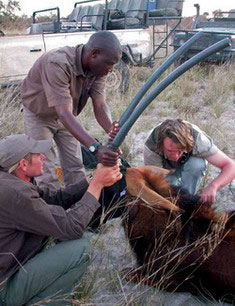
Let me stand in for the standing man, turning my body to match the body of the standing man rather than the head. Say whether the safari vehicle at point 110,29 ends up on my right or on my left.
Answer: on my left

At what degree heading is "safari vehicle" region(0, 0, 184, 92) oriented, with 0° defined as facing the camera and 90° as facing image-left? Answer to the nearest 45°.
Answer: approximately 90°

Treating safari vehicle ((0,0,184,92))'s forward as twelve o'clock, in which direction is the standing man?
The standing man is roughly at 9 o'clock from the safari vehicle.

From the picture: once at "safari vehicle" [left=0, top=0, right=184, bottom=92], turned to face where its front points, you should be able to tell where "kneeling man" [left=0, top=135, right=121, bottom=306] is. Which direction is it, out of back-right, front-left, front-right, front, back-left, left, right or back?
left

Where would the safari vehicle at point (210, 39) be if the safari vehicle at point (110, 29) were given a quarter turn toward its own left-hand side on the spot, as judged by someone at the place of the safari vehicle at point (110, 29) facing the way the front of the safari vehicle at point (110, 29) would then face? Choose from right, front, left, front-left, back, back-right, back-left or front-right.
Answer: left

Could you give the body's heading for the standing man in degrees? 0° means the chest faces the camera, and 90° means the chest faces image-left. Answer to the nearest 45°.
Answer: approximately 315°

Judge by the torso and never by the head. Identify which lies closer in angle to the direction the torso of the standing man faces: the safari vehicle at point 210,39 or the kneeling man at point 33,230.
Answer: the kneeling man

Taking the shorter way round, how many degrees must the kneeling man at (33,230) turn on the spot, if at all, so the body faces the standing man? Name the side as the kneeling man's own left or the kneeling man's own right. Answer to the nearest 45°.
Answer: approximately 90° to the kneeling man's own left

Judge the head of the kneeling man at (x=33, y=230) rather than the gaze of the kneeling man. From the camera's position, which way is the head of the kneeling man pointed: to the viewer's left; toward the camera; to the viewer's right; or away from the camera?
to the viewer's right

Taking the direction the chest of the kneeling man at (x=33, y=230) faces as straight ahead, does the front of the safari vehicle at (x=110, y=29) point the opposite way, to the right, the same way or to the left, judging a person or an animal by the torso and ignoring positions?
the opposite way

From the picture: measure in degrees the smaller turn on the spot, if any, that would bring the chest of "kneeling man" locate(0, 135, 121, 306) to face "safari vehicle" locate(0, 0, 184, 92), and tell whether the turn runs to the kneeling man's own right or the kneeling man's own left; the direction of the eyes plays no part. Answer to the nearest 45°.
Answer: approximately 90° to the kneeling man's own left

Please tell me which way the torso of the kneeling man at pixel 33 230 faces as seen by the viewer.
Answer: to the viewer's right

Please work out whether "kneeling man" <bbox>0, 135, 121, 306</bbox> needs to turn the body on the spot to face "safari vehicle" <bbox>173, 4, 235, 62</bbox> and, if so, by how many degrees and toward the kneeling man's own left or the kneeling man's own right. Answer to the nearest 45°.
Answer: approximately 45° to the kneeling man's own left
